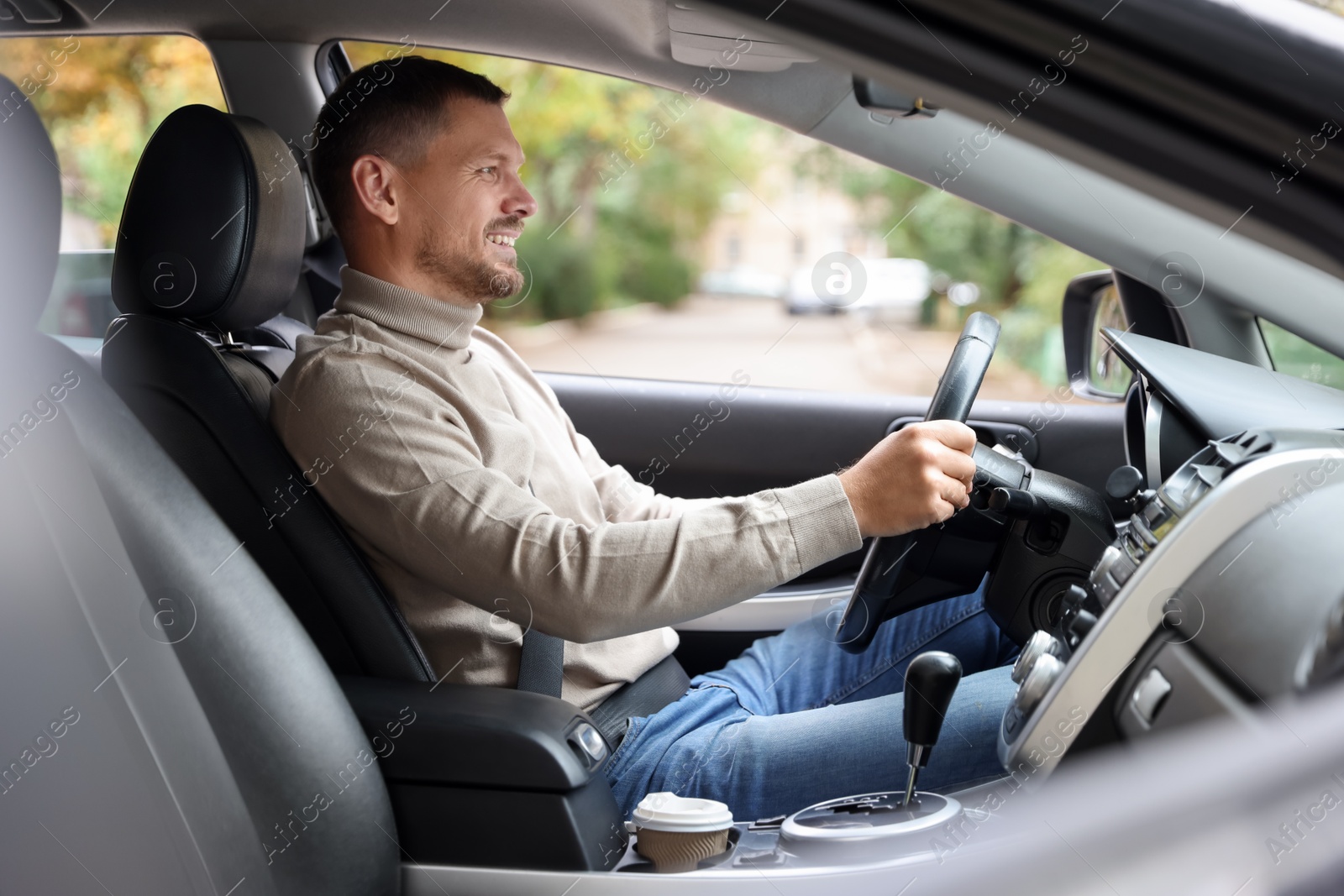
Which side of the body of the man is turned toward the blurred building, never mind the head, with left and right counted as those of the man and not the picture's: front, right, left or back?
left

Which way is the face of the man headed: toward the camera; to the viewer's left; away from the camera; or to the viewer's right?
to the viewer's right

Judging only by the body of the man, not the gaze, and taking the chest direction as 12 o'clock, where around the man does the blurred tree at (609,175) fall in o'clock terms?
The blurred tree is roughly at 9 o'clock from the man.

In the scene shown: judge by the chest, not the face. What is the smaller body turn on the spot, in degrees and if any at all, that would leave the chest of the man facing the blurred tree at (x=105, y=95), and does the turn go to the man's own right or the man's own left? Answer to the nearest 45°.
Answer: approximately 135° to the man's own left

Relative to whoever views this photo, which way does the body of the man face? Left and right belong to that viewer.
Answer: facing to the right of the viewer

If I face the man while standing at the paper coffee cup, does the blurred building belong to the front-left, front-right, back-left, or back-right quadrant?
front-right

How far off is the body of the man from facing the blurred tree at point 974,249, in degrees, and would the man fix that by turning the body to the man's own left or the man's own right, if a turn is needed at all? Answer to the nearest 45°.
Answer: approximately 90° to the man's own left
